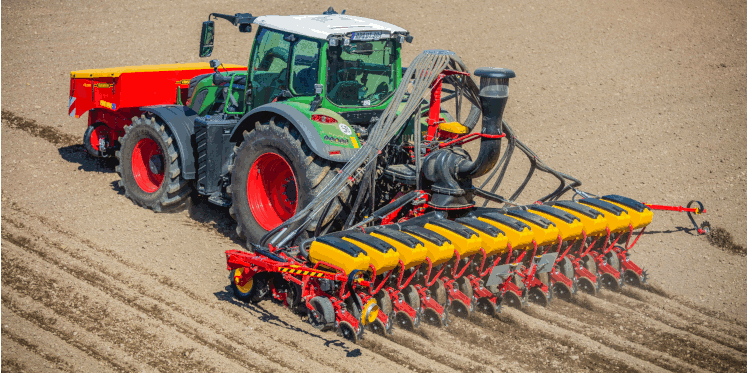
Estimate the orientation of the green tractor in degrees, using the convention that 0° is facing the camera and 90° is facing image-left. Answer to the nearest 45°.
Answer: approximately 135°
